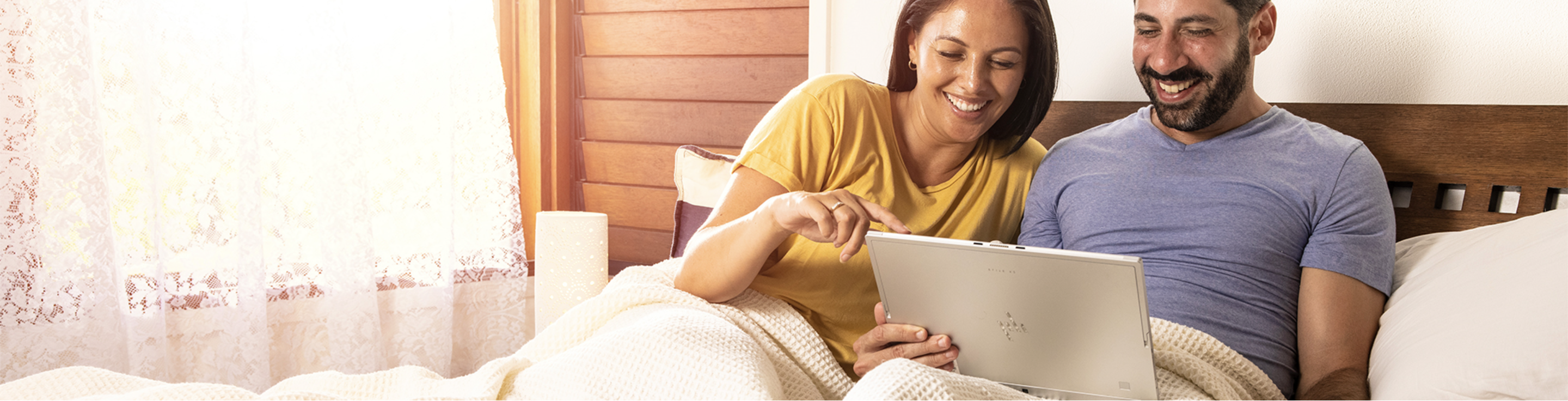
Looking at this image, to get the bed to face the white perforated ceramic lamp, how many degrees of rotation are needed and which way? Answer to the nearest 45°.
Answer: approximately 90° to its right

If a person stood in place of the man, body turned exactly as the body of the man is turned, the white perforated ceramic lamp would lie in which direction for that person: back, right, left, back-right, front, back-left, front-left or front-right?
front-right

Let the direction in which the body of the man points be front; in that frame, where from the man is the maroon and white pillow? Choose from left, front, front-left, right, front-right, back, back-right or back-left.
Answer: front-right

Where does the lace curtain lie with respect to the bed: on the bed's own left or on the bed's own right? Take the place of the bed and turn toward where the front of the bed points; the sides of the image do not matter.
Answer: on the bed's own right

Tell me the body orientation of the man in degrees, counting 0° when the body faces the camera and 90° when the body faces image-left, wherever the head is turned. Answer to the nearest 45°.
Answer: approximately 45°

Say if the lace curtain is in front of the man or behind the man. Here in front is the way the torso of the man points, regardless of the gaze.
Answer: in front

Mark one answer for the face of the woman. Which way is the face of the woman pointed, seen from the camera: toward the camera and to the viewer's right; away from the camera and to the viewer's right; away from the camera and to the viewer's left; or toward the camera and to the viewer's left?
toward the camera and to the viewer's right
